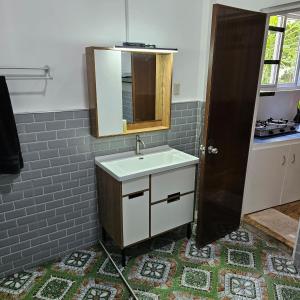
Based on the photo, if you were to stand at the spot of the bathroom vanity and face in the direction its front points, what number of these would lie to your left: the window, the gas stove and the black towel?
2

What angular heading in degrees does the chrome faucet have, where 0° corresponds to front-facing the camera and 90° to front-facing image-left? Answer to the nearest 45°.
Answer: approximately 315°

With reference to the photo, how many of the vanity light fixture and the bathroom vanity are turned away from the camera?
0

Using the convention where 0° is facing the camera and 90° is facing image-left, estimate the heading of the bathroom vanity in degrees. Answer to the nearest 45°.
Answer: approximately 315°

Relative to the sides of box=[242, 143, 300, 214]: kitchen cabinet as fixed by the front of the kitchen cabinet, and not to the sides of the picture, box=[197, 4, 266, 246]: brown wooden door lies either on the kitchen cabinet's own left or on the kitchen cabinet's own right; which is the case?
on the kitchen cabinet's own right

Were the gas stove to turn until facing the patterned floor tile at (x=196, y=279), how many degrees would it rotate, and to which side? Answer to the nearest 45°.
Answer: approximately 45° to its right

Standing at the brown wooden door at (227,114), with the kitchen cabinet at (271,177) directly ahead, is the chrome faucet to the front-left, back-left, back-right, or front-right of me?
back-left

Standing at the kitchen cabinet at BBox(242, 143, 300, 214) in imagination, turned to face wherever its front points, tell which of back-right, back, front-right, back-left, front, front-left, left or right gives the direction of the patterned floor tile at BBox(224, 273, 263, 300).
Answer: front-right
